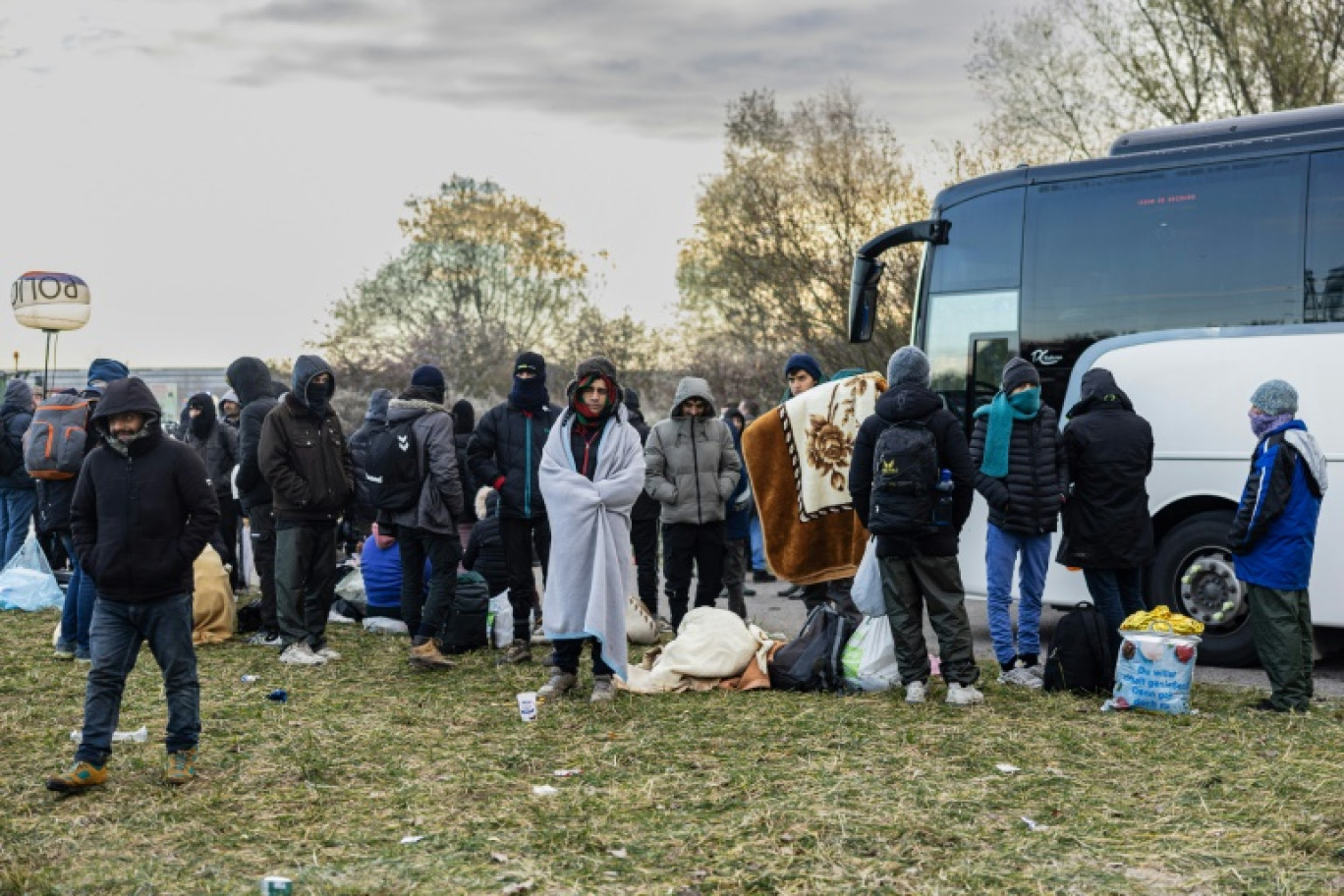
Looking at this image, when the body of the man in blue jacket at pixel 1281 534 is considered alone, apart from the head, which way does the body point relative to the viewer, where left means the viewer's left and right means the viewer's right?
facing to the left of the viewer

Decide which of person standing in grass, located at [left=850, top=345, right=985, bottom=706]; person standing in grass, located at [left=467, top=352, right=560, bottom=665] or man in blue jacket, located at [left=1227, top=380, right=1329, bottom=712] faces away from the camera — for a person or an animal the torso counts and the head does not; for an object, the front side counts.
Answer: person standing in grass, located at [left=850, top=345, right=985, bottom=706]

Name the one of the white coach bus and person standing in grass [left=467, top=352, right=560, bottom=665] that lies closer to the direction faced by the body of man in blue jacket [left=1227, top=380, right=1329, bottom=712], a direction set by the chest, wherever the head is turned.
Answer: the person standing in grass

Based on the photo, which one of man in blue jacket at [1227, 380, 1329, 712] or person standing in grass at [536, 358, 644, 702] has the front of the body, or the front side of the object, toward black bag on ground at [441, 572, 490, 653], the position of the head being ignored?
the man in blue jacket

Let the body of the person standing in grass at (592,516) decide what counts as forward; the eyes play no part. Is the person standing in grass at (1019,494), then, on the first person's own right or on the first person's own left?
on the first person's own left

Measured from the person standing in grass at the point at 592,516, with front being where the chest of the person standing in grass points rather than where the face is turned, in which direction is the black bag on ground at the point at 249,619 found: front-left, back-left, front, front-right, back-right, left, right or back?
back-right

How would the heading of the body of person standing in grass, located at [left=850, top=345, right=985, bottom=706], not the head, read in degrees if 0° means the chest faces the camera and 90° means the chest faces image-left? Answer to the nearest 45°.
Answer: approximately 180°

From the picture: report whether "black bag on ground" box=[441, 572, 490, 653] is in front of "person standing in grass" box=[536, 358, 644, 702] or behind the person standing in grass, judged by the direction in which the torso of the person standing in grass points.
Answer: behind

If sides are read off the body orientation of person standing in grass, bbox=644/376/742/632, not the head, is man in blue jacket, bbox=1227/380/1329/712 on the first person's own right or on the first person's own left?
on the first person's own left

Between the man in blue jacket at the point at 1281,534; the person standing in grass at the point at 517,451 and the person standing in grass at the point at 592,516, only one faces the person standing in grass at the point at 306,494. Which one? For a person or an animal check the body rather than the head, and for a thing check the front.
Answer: the man in blue jacket

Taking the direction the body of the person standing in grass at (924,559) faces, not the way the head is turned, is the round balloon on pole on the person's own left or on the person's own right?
on the person's own left
